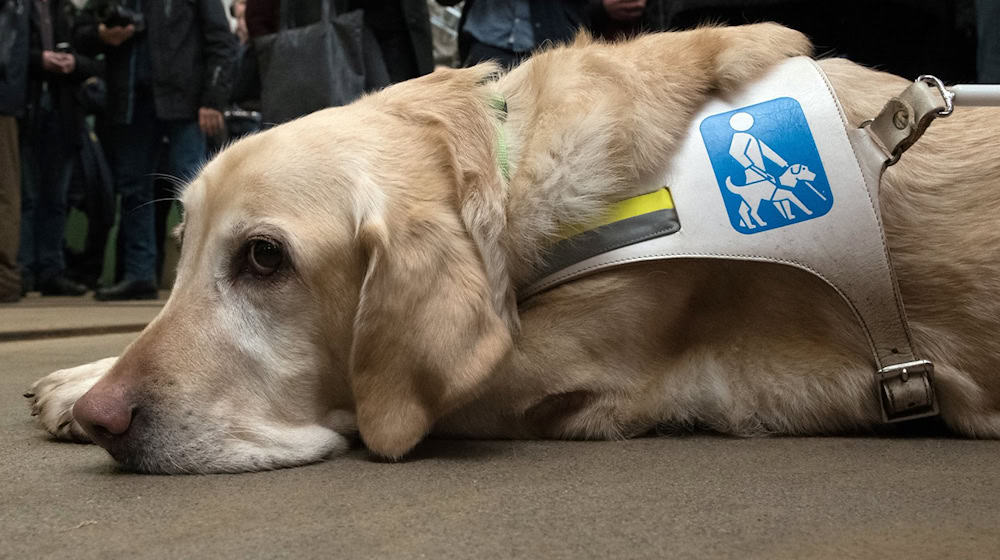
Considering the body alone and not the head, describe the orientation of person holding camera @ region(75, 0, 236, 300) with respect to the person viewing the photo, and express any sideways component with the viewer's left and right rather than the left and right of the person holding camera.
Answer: facing the viewer and to the left of the viewer

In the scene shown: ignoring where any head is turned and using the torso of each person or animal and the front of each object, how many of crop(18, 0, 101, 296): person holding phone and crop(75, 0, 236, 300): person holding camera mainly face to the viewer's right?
0

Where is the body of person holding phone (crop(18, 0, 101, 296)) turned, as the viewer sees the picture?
toward the camera

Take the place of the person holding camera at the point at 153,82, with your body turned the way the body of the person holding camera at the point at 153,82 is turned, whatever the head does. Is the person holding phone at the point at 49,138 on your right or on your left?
on your right
